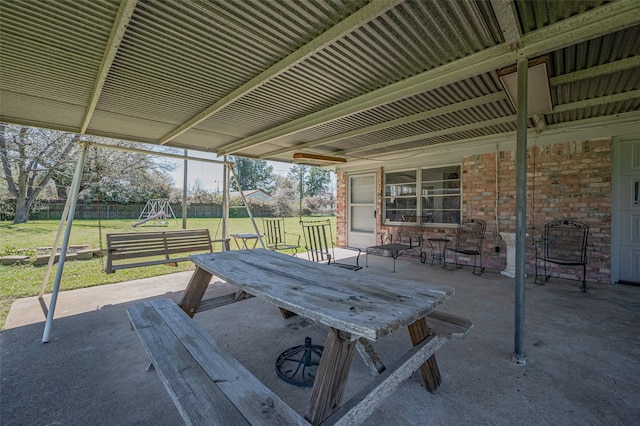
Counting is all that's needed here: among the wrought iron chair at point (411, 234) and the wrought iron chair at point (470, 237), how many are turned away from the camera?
0

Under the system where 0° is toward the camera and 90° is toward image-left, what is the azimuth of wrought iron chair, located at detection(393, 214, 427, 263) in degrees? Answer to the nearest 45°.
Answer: approximately 45°

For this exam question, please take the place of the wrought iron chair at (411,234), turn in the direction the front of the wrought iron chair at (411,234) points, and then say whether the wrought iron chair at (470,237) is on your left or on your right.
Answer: on your left

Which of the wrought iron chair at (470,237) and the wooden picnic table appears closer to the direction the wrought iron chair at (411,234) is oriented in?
the wooden picnic table

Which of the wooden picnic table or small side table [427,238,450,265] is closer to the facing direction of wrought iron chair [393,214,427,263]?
the wooden picnic table

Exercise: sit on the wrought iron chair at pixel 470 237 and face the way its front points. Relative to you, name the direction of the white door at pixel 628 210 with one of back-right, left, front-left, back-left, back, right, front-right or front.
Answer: back-left

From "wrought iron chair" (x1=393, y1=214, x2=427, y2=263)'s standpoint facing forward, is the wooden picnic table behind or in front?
in front

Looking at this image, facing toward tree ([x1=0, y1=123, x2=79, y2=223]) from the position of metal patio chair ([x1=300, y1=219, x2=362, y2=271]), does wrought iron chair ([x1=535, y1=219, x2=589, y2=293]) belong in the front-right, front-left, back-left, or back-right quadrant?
back-right
